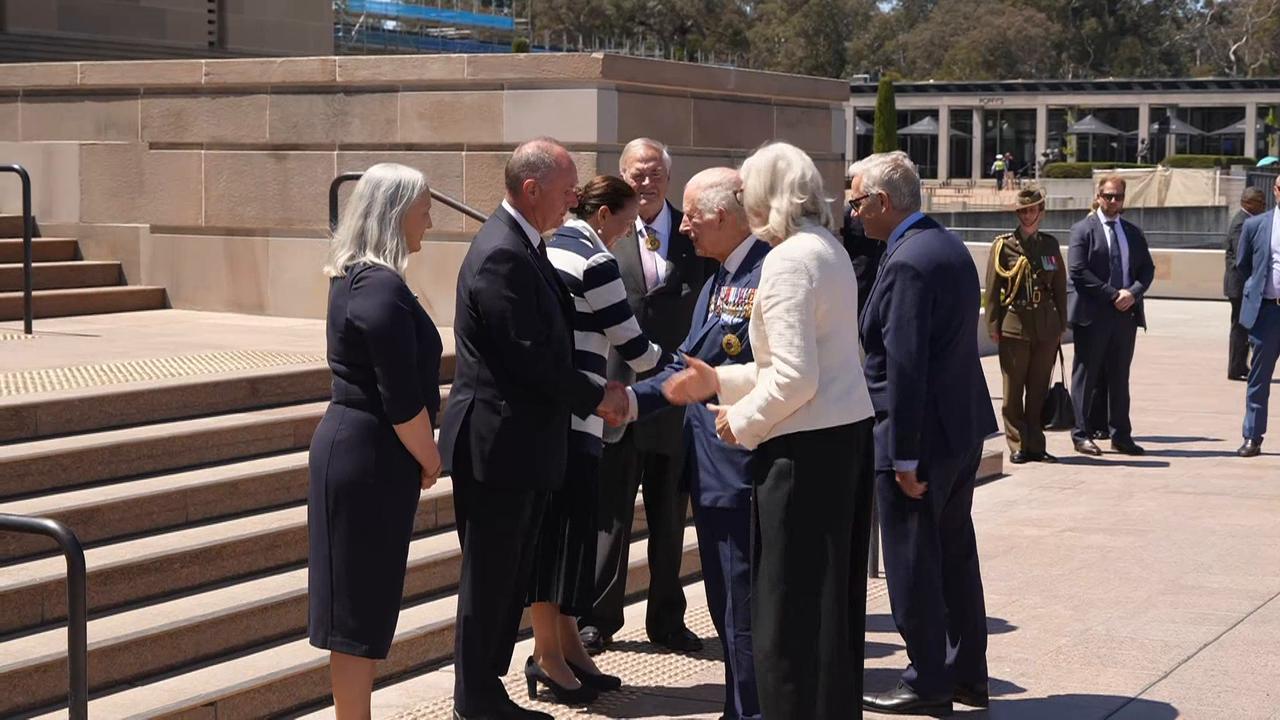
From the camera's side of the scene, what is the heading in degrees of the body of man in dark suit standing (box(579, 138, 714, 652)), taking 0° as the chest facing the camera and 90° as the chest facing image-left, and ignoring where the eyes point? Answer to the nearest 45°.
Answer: approximately 0°

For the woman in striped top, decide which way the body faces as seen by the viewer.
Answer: to the viewer's right

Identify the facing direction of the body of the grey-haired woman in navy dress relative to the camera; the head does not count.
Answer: to the viewer's right

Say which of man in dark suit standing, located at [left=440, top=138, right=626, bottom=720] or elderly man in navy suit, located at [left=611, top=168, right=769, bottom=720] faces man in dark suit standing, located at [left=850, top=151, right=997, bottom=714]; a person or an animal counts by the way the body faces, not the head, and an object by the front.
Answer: man in dark suit standing, located at [left=440, top=138, right=626, bottom=720]

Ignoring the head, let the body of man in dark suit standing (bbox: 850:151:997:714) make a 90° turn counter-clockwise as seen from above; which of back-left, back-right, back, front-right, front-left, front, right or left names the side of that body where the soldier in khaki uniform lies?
back

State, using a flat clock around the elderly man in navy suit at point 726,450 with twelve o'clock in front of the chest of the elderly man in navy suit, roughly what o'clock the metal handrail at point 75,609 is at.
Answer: The metal handrail is roughly at 12 o'clock from the elderly man in navy suit.

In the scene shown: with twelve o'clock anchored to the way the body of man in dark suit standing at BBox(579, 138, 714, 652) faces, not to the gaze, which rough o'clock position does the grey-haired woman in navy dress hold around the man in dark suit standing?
The grey-haired woman in navy dress is roughly at 1 o'clock from the man in dark suit standing.

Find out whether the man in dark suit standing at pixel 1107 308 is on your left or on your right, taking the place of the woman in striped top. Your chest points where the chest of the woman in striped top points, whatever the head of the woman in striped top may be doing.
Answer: on your left

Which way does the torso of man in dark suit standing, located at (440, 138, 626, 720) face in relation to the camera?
to the viewer's right

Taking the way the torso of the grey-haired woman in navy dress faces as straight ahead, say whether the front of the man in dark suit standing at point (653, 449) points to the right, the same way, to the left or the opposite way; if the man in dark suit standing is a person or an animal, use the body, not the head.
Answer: to the right

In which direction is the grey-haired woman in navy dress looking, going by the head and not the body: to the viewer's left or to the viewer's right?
to the viewer's right

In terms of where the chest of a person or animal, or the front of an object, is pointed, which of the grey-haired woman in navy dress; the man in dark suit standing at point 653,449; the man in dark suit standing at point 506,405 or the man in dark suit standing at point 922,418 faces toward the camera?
the man in dark suit standing at point 653,449
